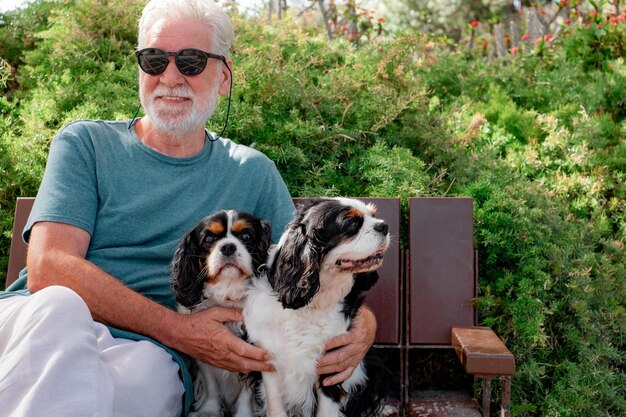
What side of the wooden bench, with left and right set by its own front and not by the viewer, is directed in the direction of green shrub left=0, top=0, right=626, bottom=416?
back

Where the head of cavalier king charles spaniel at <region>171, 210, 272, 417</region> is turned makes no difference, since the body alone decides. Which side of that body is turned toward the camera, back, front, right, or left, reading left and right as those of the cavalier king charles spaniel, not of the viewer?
front

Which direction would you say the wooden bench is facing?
toward the camera
